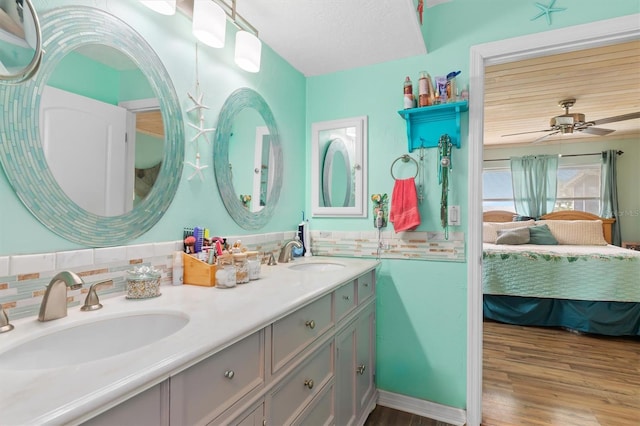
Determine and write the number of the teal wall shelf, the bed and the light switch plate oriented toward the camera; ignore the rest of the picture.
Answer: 3

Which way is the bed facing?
toward the camera

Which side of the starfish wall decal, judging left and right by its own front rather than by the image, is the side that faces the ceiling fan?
back

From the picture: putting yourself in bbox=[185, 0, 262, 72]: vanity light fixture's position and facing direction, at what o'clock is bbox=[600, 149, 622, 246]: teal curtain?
The teal curtain is roughly at 10 o'clock from the vanity light fixture.

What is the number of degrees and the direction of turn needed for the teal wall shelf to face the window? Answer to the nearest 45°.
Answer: approximately 135° to its left

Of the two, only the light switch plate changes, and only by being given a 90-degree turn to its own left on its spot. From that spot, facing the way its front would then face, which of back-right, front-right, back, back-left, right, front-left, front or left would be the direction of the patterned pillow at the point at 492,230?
left

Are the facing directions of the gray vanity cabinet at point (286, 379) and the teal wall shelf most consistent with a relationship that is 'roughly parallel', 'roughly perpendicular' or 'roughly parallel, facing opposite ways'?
roughly perpendicular

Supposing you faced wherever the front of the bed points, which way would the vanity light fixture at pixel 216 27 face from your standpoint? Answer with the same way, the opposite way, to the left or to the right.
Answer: to the left

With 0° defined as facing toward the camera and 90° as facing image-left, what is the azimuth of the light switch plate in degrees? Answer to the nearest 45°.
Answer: approximately 0°

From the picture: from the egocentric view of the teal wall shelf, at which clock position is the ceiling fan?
The ceiling fan is roughly at 7 o'clock from the teal wall shelf.

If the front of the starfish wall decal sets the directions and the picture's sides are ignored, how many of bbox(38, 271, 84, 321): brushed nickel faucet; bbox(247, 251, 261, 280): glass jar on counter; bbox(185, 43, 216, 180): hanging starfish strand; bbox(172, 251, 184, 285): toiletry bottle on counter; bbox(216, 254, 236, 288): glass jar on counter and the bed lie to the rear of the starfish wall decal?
1

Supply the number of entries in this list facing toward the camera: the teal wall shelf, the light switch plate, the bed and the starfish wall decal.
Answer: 4

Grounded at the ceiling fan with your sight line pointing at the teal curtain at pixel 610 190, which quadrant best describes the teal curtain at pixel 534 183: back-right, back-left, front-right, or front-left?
front-left

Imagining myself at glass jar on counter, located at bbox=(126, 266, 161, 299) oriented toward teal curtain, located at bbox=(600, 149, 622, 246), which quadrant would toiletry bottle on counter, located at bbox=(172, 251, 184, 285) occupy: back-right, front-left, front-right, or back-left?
front-left

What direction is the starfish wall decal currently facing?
toward the camera
